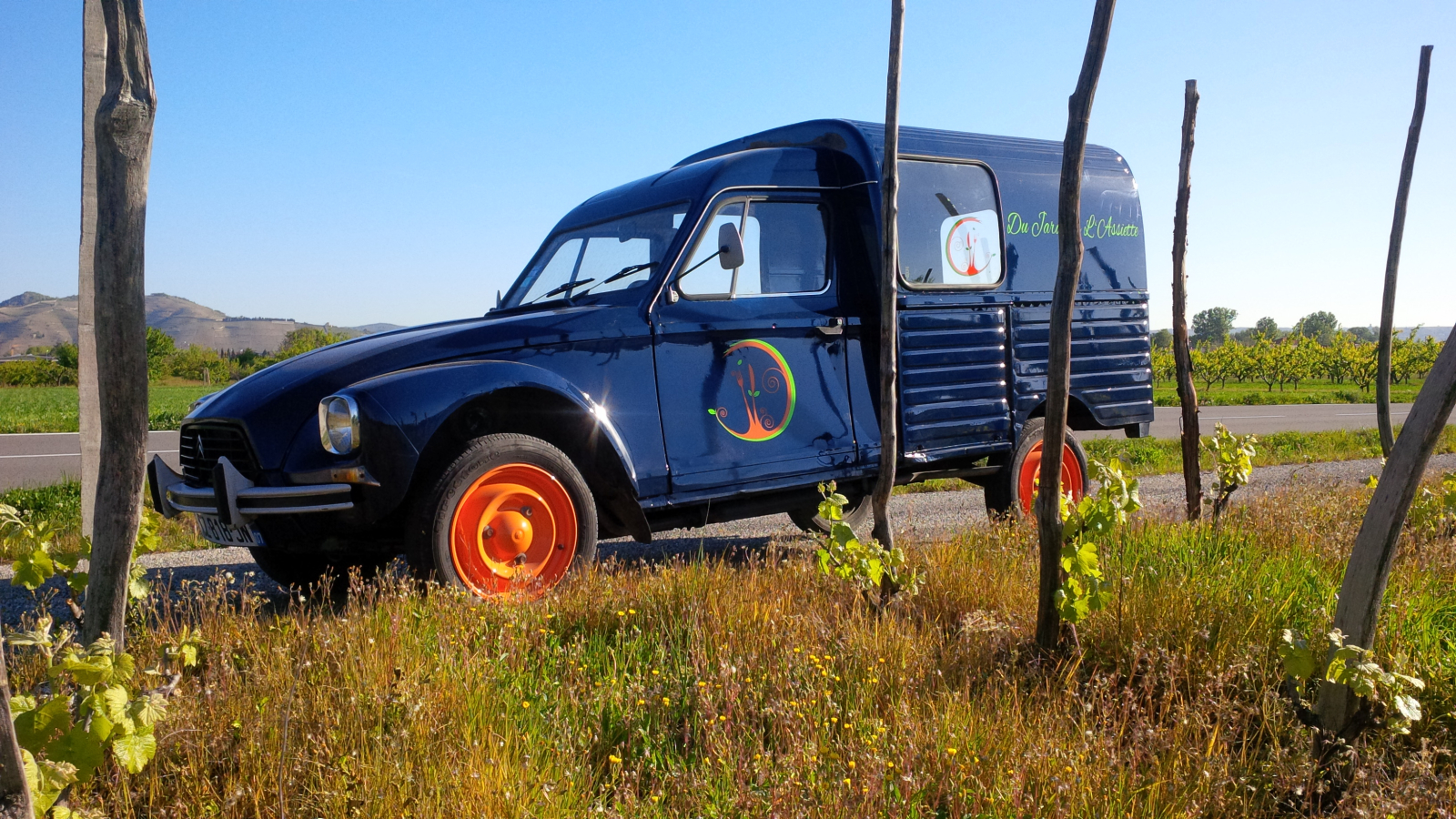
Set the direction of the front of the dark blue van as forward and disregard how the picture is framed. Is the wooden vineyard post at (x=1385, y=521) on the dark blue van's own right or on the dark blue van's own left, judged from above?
on the dark blue van's own left

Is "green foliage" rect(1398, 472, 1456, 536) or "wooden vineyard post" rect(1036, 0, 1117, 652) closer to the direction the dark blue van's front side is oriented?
the wooden vineyard post

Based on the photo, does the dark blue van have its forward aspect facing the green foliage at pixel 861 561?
no

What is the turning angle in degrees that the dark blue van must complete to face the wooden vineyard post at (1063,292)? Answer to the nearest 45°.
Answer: approximately 90° to its left

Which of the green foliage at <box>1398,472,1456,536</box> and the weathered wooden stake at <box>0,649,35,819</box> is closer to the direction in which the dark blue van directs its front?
the weathered wooden stake

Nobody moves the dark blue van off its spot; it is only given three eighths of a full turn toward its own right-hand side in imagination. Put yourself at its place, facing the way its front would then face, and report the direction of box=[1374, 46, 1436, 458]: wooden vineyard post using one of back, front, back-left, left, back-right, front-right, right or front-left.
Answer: right

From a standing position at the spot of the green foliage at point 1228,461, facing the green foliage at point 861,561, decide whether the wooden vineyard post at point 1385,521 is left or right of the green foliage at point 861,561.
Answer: left

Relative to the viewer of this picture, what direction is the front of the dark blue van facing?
facing the viewer and to the left of the viewer

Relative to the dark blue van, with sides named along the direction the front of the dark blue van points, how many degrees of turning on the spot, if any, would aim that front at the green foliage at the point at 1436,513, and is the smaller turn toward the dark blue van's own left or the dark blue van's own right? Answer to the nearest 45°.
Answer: approximately 135° to the dark blue van's own left

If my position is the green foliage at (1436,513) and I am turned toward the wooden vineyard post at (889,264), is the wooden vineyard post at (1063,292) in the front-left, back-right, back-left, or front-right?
front-left
